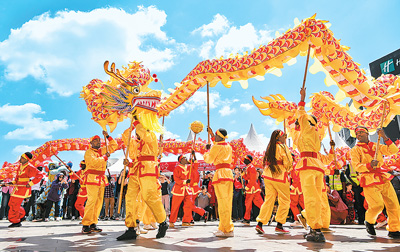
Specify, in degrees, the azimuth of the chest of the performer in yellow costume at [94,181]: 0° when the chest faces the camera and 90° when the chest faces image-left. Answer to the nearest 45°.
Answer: approximately 315°

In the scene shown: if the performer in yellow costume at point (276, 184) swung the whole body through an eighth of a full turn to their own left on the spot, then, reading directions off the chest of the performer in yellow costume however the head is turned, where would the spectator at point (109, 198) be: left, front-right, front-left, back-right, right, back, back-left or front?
front-left

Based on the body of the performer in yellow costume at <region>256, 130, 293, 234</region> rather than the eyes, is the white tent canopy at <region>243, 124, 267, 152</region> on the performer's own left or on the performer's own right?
on the performer's own left

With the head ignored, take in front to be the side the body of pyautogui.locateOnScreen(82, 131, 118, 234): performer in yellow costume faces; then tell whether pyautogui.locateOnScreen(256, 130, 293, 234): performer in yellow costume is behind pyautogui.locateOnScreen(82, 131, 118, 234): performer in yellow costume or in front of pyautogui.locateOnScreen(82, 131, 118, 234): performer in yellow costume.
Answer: in front

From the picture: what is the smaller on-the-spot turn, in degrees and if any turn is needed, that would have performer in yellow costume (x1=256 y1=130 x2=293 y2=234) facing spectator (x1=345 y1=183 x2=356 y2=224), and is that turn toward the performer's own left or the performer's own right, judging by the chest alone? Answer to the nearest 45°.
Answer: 0° — they already face them

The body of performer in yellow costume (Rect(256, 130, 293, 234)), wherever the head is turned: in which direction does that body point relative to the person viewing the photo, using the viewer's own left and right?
facing away from the viewer and to the right of the viewer

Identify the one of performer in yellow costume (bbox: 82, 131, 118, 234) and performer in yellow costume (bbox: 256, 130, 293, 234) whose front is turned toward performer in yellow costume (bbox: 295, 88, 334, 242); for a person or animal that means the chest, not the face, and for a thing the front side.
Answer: performer in yellow costume (bbox: 82, 131, 118, 234)

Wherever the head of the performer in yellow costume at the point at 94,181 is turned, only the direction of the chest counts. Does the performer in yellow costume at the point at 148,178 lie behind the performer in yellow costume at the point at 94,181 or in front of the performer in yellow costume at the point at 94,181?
in front

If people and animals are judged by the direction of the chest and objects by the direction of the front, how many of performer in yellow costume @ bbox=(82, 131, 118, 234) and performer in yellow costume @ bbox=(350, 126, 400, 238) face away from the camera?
0
